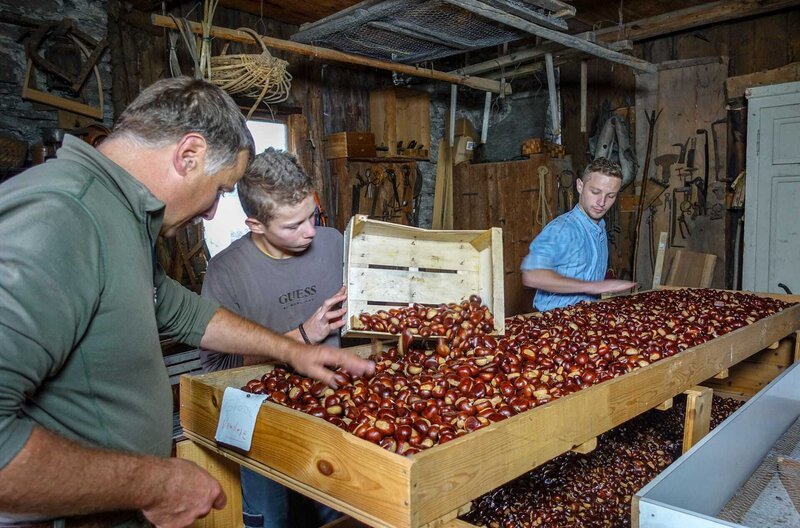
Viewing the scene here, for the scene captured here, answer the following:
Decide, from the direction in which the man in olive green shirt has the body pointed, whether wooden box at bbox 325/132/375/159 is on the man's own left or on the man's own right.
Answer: on the man's own left

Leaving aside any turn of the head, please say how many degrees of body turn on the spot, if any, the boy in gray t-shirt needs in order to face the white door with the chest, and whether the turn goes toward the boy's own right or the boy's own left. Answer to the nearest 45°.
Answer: approximately 90° to the boy's own left

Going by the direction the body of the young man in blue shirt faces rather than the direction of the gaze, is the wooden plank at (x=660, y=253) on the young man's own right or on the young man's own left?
on the young man's own left

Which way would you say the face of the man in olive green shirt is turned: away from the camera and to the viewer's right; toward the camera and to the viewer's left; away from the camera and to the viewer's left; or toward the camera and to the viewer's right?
away from the camera and to the viewer's right

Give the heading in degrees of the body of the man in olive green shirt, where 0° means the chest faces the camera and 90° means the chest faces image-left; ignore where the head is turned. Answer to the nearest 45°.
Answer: approximately 270°

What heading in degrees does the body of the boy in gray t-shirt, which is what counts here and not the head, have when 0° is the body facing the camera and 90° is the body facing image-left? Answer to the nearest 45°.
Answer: approximately 315°
